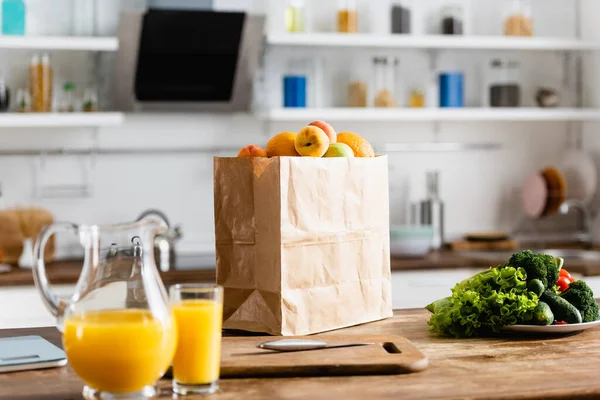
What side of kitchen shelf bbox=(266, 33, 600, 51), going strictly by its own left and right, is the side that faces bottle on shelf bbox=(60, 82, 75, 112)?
right

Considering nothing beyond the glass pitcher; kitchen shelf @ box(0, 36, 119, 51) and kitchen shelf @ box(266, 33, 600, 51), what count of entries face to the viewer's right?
1

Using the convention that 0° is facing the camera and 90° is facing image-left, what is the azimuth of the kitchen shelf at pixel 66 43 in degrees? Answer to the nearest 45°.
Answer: approximately 0°

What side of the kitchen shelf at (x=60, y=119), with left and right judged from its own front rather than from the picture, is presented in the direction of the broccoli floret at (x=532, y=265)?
front

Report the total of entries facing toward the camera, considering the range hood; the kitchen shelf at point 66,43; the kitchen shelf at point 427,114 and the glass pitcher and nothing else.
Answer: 3

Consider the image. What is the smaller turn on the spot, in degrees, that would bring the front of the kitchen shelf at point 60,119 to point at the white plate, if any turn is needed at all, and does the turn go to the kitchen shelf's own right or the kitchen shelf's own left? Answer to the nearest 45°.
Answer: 0° — it already faces it

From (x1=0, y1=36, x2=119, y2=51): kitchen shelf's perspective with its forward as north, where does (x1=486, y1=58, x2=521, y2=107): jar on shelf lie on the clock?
The jar on shelf is roughly at 9 o'clock from the kitchen shelf.

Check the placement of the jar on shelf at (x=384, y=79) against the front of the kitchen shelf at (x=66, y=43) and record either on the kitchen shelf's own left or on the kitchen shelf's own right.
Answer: on the kitchen shelf's own left

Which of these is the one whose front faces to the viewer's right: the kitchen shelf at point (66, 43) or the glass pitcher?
the glass pitcher

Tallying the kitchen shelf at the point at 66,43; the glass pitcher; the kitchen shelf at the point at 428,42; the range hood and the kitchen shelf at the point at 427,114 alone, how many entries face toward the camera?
4

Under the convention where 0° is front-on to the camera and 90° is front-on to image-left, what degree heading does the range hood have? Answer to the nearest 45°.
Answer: approximately 0°

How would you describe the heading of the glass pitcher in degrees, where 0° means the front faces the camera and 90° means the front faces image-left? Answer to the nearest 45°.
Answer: approximately 270°

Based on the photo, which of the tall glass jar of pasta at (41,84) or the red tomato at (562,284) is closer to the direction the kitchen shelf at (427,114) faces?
the red tomato
